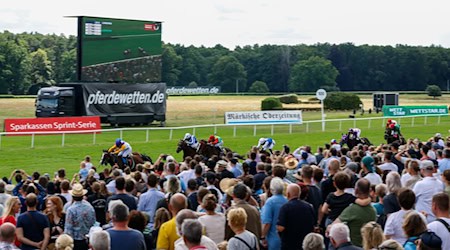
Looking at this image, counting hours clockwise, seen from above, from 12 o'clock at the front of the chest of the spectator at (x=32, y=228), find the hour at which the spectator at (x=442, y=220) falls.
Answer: the spectator at (x=442, y=220) is roughly at 4 o'clock from the spectator at (x=32, y=228).

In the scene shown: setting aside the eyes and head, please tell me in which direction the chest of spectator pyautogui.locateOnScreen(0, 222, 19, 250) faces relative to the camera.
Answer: away from the camera

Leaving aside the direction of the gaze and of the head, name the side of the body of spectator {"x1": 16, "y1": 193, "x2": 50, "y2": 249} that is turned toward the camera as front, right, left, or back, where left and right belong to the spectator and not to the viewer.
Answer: back

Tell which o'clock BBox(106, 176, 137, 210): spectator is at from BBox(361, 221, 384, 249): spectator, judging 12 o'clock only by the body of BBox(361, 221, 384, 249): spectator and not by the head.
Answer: BBox(106, 176, 137, 210): spectator is roughly at 10 o'clock from BBox(361, 221, 384, 249): spectator.

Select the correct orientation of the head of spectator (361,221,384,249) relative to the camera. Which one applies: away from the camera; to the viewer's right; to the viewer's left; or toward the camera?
away from the camera

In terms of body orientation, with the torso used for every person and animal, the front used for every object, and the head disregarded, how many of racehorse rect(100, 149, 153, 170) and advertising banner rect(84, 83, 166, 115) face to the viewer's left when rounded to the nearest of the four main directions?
1

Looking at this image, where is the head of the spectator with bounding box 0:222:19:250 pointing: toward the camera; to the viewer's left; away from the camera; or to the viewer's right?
away from the camera

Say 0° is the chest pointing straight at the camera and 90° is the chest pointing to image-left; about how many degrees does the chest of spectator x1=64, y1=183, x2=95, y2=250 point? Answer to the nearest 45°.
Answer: approximately 180°

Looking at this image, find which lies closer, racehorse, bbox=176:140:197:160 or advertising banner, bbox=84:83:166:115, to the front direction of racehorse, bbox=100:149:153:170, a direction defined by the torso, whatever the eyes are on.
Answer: the advertising banner

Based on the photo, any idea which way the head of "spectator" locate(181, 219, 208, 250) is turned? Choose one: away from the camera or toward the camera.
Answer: away from the camera

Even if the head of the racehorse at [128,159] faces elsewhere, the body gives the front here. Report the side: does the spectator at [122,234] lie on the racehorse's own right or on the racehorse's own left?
on the racehorse's own left

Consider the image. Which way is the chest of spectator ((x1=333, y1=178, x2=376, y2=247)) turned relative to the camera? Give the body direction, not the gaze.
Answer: away from the camera
